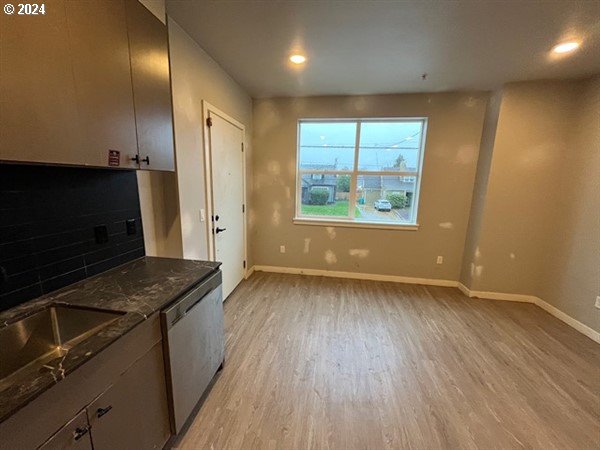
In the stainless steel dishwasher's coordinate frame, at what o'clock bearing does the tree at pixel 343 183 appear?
The tree is roughly at 9 o'clock from the stainless steel dishwasher.

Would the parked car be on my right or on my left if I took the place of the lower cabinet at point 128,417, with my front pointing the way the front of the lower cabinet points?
on my left

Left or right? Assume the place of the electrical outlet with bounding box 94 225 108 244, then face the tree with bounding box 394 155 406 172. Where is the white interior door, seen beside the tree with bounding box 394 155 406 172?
left

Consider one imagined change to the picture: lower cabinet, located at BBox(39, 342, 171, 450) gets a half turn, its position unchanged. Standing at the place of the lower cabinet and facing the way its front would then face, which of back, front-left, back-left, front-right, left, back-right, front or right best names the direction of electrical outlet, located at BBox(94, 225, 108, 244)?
front-right

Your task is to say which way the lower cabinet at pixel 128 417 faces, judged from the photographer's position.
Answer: facing the viewer and to the right of the viewer

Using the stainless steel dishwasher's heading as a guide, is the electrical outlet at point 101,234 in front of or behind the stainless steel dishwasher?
behind

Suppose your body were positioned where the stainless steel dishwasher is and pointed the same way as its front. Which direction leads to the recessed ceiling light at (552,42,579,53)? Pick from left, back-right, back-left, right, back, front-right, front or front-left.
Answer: front-left

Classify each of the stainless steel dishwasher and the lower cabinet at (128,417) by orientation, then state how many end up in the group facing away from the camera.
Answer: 0

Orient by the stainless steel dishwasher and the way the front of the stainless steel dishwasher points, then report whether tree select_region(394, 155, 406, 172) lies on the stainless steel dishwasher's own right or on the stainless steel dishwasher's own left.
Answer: on the stainless steel dishwasher's own left
